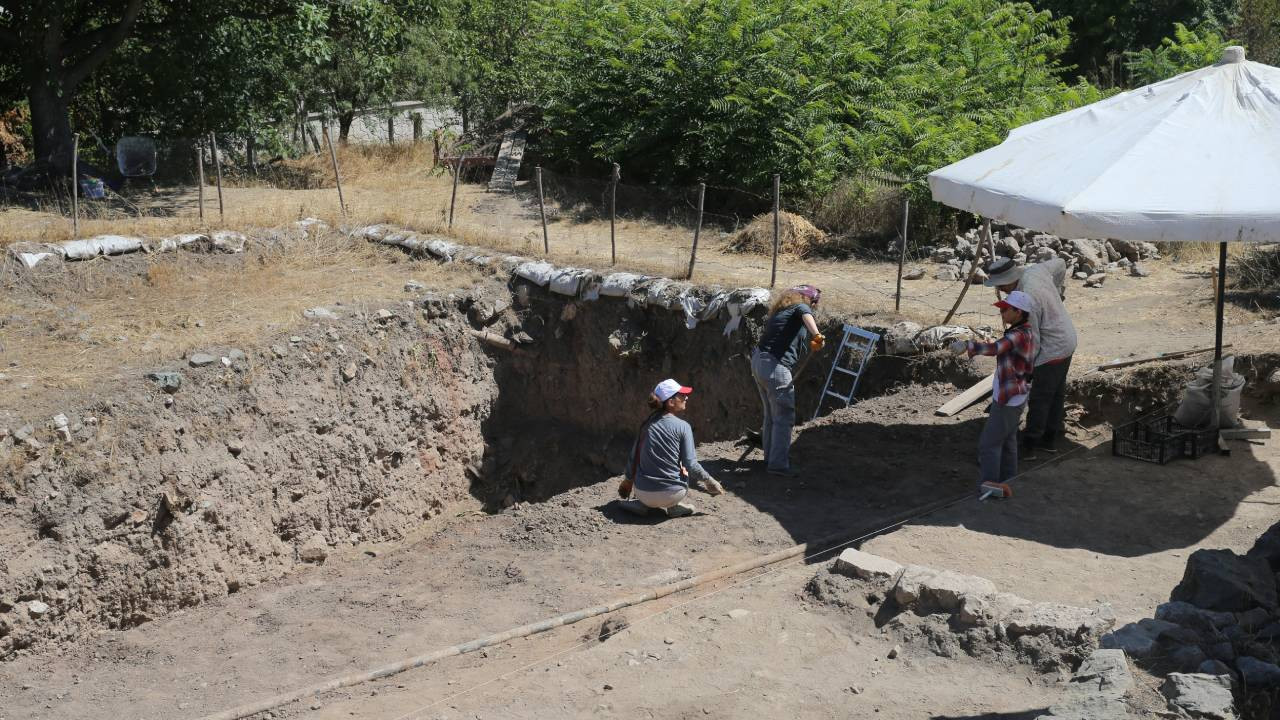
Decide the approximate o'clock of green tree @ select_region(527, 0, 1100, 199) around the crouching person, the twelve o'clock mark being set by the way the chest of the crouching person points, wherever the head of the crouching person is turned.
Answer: The green tree is roughly at 11 o'clock from the crouching person.

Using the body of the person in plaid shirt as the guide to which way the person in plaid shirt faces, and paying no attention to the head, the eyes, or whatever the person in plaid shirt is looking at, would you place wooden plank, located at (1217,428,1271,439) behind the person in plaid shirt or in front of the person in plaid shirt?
behind

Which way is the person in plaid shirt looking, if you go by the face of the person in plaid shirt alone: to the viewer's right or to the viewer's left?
to the viewer's left

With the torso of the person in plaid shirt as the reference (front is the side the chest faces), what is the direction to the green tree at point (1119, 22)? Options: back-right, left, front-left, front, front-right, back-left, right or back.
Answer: right

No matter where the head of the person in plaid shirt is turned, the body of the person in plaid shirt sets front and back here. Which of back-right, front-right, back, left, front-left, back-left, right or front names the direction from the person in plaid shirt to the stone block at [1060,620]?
left

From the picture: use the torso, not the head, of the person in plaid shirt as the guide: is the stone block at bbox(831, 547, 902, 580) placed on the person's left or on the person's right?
on the person's left

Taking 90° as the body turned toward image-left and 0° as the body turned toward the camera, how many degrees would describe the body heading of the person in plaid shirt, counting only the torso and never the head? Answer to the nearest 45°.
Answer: approximately 90°

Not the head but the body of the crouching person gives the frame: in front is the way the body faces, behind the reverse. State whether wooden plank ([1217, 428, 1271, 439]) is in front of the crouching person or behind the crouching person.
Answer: in front

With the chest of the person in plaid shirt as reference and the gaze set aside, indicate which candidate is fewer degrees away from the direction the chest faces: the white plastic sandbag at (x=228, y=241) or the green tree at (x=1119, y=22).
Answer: the white plastic sandbag

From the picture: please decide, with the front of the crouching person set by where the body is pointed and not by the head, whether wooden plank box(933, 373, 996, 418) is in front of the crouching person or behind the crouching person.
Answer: in front

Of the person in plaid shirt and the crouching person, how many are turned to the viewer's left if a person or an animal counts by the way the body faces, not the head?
1
